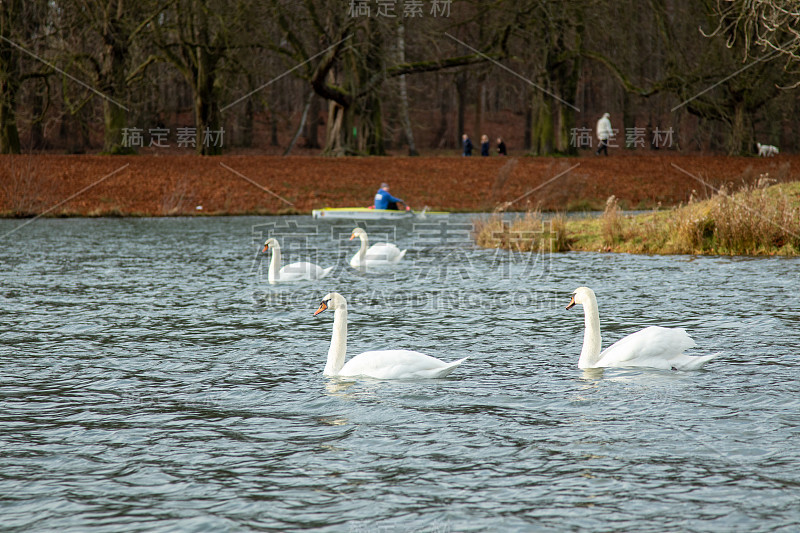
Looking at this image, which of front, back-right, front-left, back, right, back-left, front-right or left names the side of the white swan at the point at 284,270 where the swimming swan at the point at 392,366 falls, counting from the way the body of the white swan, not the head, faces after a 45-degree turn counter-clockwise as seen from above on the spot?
front-left

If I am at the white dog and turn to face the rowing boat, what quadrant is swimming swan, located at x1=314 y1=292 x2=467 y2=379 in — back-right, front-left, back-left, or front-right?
front-left

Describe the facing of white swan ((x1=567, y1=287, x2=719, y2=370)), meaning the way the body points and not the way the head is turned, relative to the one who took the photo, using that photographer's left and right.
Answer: facing to the left of the viewer

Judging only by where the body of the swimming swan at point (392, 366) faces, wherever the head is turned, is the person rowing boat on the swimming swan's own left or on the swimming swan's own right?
on the swimming swan's own right

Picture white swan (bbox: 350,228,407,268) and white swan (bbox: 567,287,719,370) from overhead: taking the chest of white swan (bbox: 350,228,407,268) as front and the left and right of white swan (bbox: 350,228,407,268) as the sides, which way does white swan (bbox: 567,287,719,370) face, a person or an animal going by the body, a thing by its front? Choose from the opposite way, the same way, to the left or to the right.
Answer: the same way

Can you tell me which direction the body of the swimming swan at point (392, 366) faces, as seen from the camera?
to the viewer's left

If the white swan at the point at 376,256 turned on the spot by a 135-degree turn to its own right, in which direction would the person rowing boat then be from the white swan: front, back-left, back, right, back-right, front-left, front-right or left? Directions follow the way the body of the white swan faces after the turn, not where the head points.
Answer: front-left

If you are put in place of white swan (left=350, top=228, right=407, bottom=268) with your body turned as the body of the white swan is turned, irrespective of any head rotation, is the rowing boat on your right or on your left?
on your right

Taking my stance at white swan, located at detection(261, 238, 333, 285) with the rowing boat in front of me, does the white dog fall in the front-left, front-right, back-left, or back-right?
front-right

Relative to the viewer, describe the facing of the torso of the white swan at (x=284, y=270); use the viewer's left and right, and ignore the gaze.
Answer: facing to the left of the viewer

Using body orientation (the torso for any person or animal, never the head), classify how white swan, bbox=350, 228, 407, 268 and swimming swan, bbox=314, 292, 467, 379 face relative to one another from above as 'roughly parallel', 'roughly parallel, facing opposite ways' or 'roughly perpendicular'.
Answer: roughly parallel

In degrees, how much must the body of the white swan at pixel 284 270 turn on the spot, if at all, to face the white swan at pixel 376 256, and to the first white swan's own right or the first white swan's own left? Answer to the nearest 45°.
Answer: approximately 135° to the first white swan's own right

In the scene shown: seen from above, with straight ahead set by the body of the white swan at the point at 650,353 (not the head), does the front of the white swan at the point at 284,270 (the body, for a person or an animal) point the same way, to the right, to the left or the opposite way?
the same way

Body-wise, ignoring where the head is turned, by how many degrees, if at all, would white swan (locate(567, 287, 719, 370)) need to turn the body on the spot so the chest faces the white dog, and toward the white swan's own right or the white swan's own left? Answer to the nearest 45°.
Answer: approximately 90° to the white swan's own right

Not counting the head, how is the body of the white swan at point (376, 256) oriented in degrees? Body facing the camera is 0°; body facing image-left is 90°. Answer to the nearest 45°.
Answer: approximately 90°

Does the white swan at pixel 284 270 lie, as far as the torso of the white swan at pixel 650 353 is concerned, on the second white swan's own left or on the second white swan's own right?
on the second white swan's own right

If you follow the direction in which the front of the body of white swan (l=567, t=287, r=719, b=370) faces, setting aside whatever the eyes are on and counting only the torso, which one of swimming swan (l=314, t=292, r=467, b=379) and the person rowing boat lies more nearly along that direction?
the swimming swan
